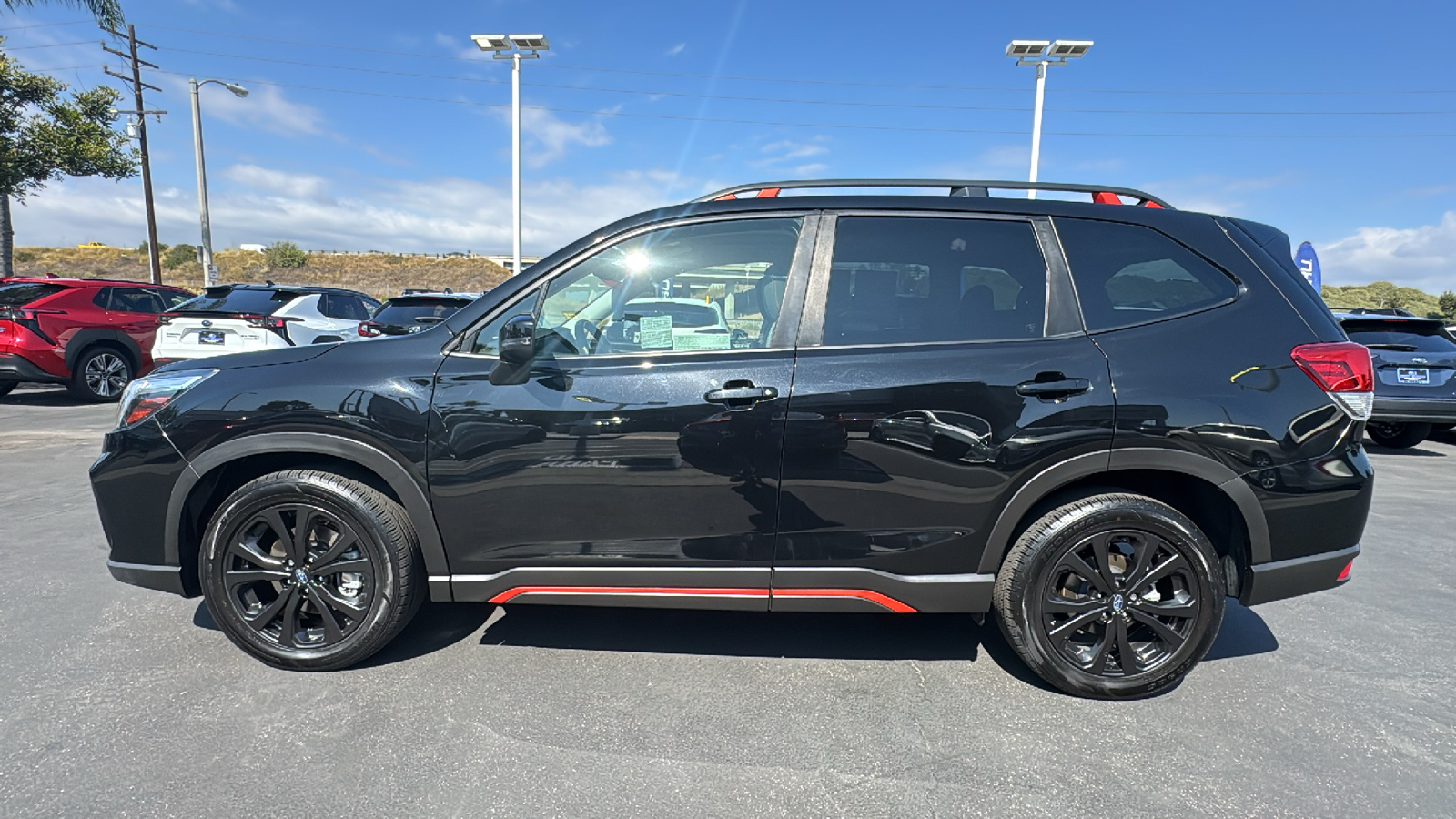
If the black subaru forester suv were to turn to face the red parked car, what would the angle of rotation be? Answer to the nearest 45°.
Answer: approximately 45° to its right

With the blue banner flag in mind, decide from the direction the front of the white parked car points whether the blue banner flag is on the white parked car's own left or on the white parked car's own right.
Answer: on the white parked car's own right

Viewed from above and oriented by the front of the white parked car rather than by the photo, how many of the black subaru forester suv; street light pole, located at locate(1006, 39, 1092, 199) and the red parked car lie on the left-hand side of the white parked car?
1

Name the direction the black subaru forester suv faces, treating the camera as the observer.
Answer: facing to the left of the viewer

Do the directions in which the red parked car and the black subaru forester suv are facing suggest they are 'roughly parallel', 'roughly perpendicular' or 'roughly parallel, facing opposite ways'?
roughly perpendicular

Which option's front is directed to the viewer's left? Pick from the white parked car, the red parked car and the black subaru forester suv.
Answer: the black subaru forester suv

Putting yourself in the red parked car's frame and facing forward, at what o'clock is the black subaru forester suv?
The black subaru forester suv is roughly at 4 o'clock from the red parked car.

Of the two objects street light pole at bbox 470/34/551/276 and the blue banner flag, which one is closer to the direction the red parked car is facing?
the street light pole

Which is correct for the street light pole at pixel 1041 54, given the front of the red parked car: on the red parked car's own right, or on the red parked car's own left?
on the red parked car's own right

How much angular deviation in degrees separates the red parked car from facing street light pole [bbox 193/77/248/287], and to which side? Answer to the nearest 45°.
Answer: approximately 45° to its left

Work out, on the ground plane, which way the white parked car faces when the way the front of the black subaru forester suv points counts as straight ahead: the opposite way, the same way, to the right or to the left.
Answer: to the right

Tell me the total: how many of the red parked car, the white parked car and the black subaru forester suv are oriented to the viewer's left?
1

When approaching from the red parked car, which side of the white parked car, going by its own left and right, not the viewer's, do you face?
left

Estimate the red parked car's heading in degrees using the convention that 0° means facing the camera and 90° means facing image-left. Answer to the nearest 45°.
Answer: approximately 225°

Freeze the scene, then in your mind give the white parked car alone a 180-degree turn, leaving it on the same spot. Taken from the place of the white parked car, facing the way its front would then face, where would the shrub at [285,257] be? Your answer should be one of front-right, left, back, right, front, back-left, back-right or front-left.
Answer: back-right

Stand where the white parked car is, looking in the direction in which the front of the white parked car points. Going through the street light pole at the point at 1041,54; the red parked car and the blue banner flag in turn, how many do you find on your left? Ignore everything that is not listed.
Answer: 1

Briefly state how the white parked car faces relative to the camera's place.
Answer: facing away from the viewer and to the right of the viewer

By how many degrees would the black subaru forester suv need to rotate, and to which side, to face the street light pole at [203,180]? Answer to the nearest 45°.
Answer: approximately 45° to its right
